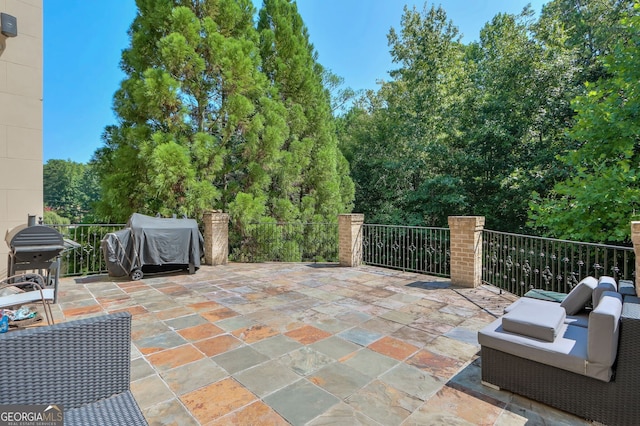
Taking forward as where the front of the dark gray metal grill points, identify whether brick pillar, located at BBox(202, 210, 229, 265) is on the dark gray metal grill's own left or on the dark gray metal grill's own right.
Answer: on the dark gray metal grill's own left

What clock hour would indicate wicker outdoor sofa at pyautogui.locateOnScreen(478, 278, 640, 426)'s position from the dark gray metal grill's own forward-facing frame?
The wicker outdoor sofa is roughly at 11 o'clock from the dark gray metal grill.

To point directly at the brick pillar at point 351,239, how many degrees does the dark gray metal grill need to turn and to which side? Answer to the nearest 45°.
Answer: approximately 90° to its left

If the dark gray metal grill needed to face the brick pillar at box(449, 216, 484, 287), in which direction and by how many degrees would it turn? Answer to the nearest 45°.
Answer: approximately 45° to its left

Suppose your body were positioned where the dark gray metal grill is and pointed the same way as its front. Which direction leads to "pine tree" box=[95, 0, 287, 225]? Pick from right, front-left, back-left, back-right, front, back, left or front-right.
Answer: back-left

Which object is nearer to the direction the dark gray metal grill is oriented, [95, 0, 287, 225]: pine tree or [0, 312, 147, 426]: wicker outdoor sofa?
the wicker outdoor sofa

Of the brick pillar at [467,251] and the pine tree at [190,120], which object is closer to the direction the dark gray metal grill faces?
the brick pillar

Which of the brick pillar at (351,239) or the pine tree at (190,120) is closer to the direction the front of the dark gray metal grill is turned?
the brick pillar
